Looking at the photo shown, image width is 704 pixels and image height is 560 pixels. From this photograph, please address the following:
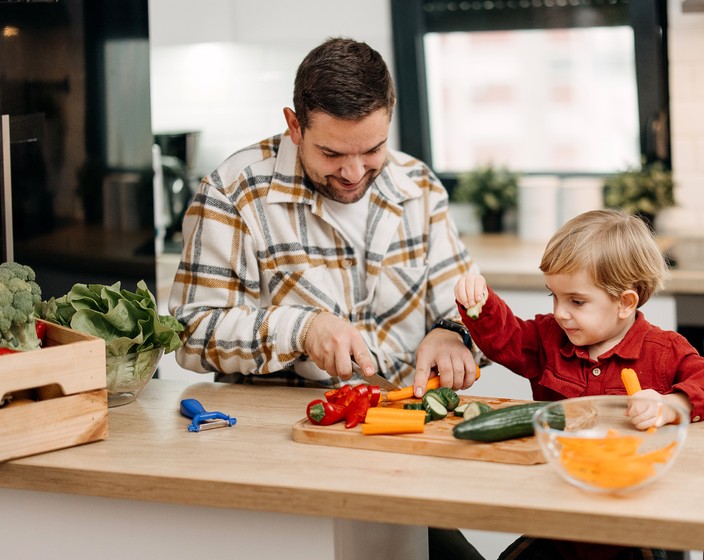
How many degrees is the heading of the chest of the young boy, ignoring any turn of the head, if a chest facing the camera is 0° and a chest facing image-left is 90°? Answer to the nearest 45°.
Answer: approximately 45°
